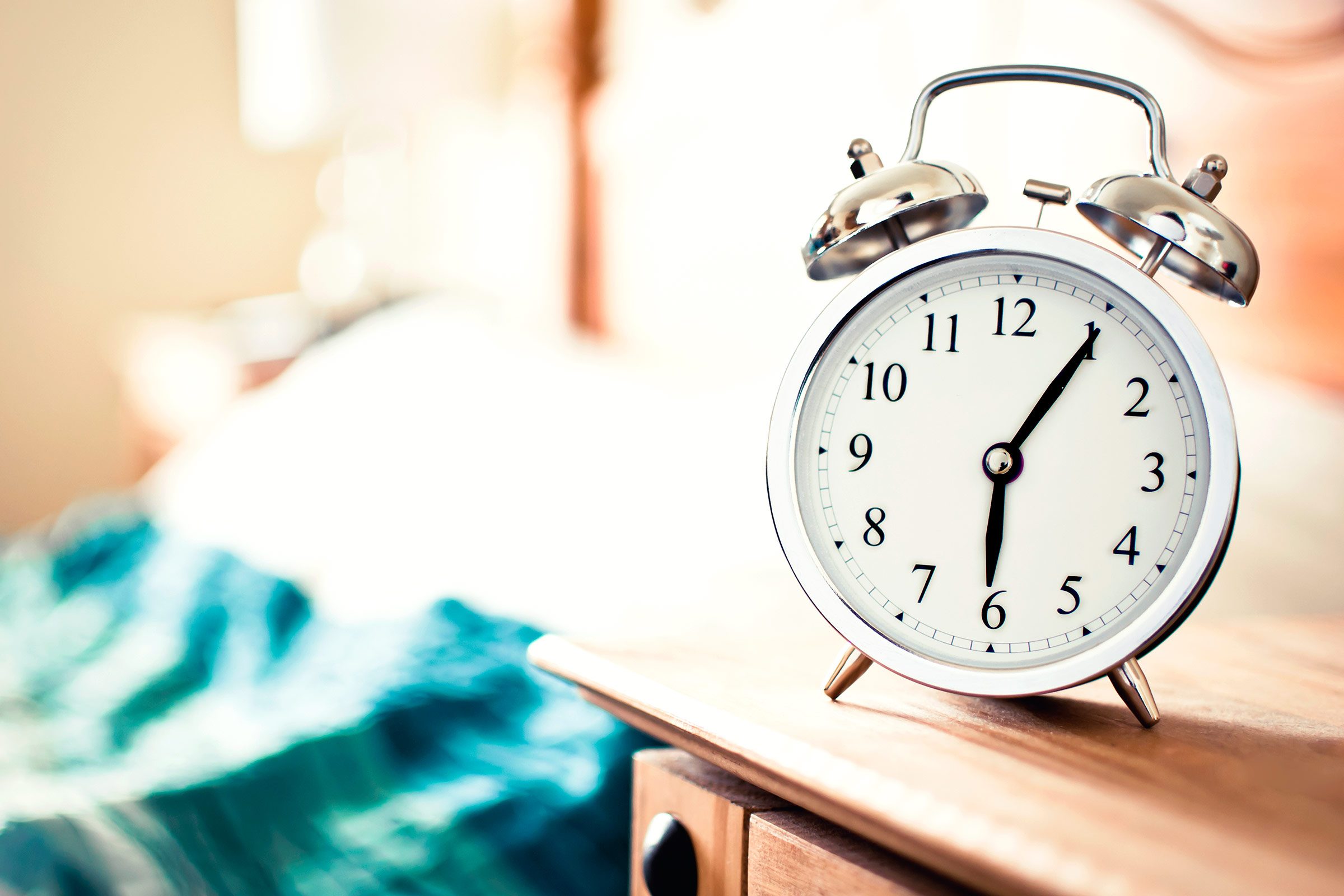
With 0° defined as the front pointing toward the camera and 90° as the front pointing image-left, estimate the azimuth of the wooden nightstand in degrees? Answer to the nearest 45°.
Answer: approximately 45°

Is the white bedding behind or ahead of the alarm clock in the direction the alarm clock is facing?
behind

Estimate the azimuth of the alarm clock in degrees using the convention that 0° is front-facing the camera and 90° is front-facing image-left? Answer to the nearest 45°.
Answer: approximately 0°
